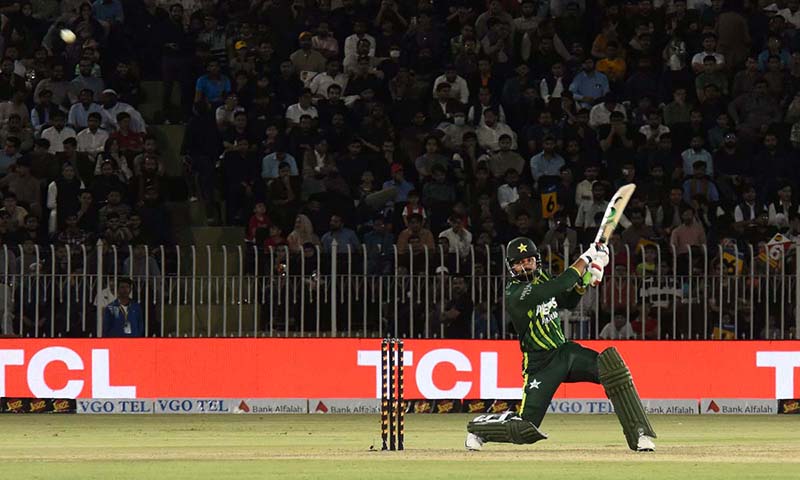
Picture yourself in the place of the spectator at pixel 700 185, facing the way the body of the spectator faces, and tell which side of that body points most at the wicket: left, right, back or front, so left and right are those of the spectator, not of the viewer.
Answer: front

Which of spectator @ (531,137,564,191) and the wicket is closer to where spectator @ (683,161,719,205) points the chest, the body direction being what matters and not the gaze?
the wicket

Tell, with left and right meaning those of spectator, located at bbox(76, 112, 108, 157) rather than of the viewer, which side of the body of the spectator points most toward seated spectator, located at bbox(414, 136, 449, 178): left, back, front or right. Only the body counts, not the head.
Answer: left

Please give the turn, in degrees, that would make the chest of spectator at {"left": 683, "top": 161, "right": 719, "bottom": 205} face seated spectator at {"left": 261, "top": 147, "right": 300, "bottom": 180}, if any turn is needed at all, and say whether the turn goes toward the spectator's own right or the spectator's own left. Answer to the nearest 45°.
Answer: approximately 90° to the spectator's own right

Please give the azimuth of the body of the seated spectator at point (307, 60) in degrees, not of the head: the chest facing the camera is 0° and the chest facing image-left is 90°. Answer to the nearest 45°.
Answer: approximately 0°

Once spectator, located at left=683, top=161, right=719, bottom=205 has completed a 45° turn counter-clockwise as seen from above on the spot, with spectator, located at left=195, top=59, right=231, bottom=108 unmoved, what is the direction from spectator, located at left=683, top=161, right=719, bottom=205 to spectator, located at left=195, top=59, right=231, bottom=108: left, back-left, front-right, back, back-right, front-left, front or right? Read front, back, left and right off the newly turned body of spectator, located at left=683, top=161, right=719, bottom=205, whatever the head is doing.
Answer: back-right

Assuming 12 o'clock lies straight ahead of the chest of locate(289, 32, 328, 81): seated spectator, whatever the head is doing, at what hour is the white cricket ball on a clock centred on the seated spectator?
The white cricket ball is roughly at 3 o'clock from the seated spectator.

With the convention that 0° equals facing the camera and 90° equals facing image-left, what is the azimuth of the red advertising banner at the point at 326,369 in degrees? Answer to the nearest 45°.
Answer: approximately 0°

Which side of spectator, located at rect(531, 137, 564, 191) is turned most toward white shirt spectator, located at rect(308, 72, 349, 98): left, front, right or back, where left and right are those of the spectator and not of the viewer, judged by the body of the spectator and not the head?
right
